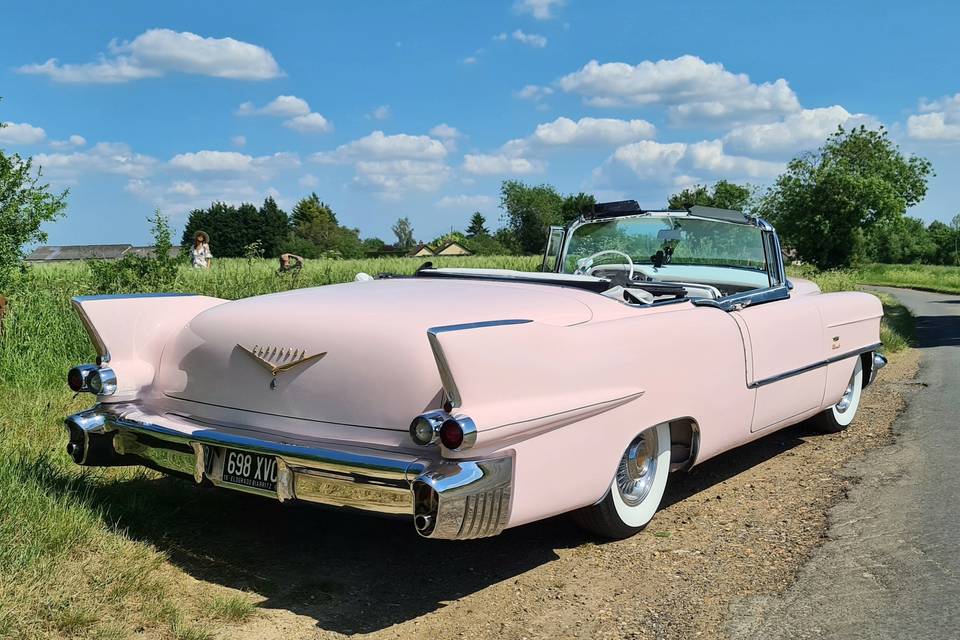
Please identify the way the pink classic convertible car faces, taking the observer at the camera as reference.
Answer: facing away from the viewer and to the right of the viewer

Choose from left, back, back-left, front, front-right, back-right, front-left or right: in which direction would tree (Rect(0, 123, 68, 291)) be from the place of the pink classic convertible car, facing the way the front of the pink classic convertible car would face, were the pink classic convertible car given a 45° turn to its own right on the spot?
back-left

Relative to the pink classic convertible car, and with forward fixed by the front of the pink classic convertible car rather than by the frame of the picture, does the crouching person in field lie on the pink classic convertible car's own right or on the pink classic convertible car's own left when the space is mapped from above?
on the pink classic convertible car's own left

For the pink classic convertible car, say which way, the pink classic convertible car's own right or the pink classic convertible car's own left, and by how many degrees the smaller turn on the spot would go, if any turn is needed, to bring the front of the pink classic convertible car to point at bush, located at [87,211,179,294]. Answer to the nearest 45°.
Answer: approximately 90° to the pink classic convertible car's own left

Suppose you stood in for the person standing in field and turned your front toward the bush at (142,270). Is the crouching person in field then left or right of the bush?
left

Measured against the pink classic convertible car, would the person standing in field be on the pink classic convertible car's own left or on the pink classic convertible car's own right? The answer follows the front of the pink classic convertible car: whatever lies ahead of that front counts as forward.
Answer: on the pink classic convertible car's own left
